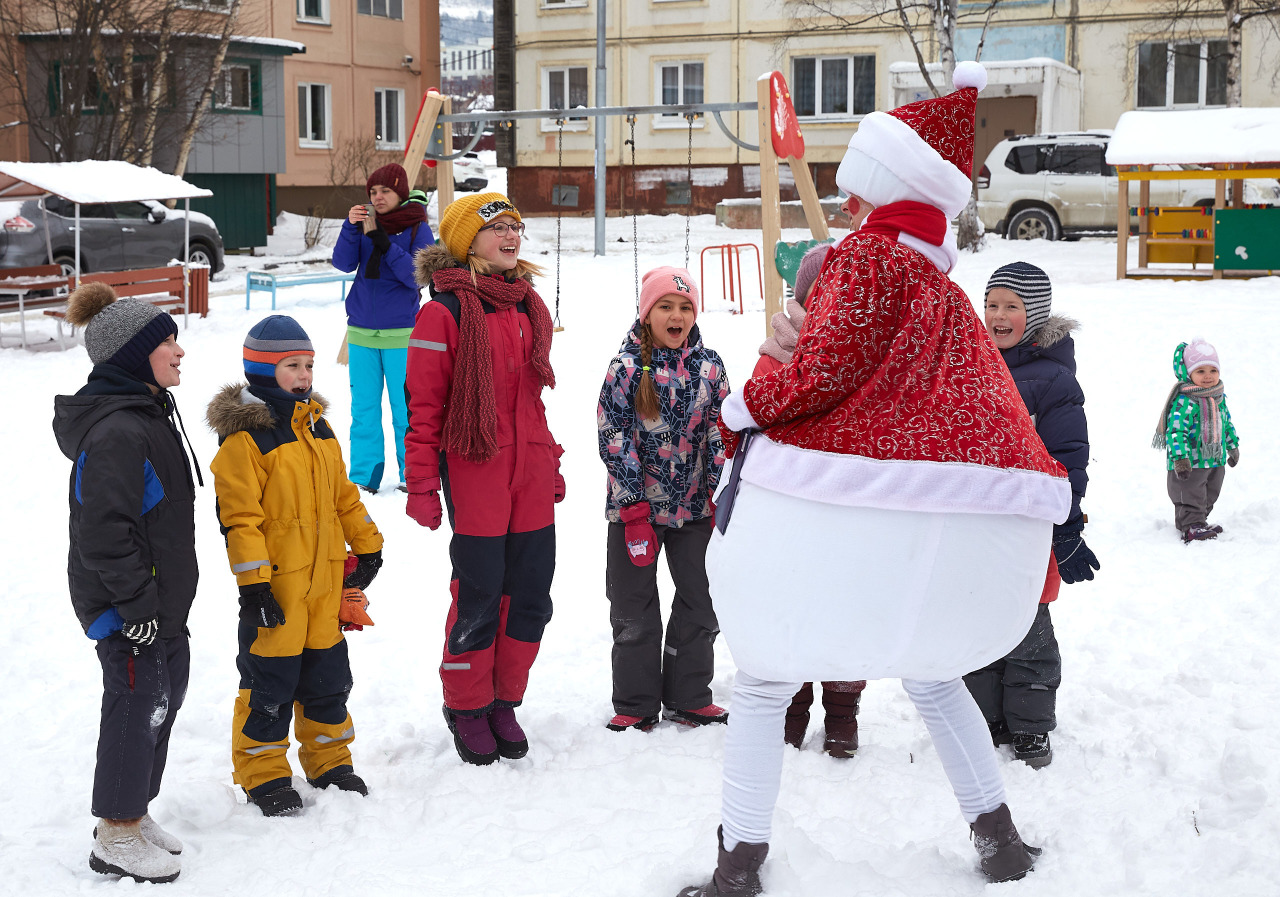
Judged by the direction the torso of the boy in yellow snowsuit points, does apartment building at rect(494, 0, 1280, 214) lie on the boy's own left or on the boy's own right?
on the boy's own left

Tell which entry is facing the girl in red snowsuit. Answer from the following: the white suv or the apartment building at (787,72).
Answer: the apartment building

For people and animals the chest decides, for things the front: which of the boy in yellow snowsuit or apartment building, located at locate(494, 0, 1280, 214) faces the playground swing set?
the apartment building

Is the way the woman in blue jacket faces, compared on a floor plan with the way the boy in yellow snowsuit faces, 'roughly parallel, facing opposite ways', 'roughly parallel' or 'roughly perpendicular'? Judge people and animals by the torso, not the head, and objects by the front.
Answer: roughly perpendicular

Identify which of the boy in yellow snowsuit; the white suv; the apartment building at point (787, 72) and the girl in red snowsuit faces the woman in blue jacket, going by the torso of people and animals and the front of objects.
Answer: the apartment building

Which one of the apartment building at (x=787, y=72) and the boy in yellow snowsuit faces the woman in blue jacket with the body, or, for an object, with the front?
the apartment building

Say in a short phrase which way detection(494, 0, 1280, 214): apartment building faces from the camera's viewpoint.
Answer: facing the viewer

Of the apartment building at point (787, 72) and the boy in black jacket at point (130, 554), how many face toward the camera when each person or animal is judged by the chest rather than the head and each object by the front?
1

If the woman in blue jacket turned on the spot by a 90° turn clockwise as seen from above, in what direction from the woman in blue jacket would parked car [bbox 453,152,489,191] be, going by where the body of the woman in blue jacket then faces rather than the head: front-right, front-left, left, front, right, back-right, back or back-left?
front-right

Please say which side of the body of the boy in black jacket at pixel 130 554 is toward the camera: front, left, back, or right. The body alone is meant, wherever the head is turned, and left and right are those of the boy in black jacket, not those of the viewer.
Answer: right

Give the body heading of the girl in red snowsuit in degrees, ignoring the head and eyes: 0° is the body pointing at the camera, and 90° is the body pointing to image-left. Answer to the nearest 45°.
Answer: approximately 315°

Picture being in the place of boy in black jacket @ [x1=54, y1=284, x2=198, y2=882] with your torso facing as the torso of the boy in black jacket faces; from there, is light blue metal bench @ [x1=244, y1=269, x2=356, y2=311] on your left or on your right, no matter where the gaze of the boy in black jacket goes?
on your left

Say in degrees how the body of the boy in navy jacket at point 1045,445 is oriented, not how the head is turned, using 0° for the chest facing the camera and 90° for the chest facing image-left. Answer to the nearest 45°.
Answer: approximately 45°

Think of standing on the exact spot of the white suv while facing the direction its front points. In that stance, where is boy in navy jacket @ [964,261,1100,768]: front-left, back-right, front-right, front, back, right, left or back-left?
right

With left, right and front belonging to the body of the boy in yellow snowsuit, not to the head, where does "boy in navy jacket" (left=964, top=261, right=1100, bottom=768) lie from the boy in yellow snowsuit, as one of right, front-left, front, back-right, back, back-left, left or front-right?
front-left

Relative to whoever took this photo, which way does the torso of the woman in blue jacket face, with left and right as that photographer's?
facing the viewer and to the left of the viewer
